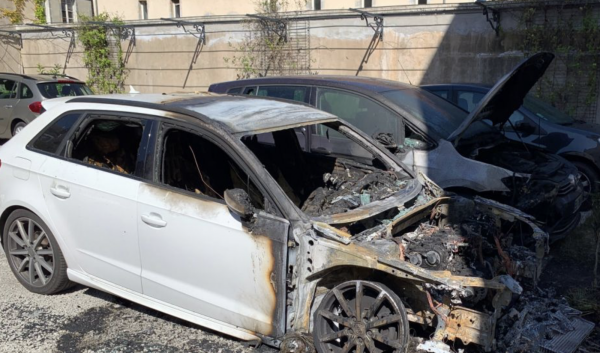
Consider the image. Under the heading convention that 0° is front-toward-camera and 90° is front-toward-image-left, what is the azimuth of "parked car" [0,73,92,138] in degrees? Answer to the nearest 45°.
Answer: approximately 135°

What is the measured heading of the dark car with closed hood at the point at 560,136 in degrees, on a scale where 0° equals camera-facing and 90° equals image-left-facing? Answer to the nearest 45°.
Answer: approximately 315°

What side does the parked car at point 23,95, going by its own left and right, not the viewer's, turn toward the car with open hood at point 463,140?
back

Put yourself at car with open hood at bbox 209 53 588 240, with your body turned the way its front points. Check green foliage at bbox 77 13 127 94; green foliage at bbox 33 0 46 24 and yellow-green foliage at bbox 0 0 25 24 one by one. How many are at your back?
3

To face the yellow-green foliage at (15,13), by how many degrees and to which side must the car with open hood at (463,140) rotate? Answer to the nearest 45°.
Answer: approximately 180°

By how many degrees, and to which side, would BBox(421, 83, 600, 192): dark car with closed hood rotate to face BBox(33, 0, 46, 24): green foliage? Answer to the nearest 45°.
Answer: approximately 180°

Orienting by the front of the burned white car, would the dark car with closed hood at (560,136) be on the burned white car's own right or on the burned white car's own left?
on the burned white car's own left

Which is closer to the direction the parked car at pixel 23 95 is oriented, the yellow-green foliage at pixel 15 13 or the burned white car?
the yellow-green foliage

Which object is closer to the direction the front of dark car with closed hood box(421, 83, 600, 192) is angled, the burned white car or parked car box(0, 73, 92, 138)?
the burned white car

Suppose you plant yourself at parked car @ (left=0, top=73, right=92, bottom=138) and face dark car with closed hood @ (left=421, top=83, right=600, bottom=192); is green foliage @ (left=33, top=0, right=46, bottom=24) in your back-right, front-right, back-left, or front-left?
back-left
